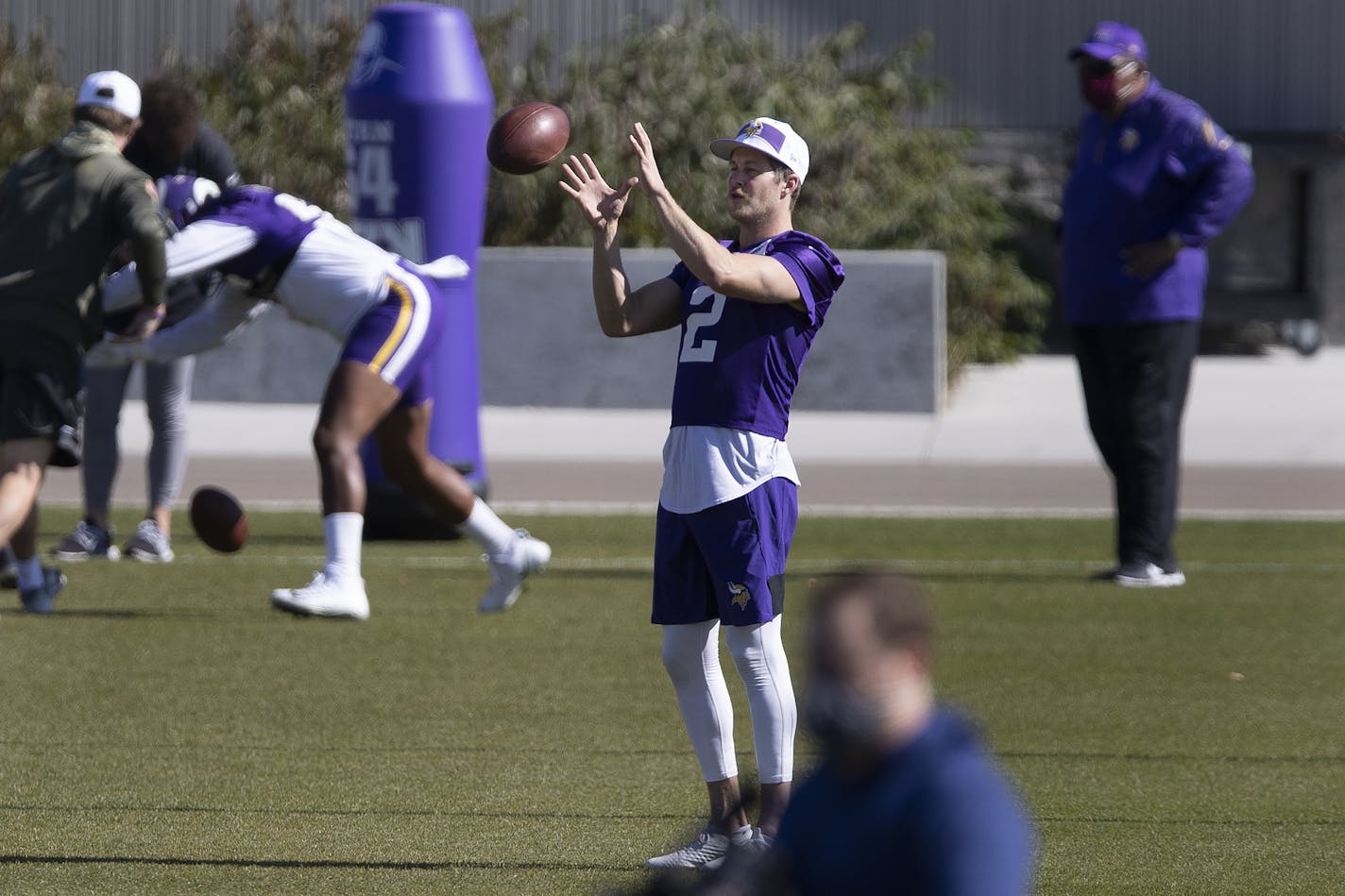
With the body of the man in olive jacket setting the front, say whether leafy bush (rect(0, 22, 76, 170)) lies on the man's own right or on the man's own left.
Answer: on the man's own left

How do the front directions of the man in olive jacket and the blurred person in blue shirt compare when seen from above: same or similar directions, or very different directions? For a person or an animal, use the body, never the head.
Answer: very different directions

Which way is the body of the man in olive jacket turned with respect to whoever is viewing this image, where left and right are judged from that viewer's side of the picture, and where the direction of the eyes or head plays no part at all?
facing away from the viewer and to the right of the viewer

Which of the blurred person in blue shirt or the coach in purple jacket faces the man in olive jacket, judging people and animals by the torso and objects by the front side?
the coach in purple jacket

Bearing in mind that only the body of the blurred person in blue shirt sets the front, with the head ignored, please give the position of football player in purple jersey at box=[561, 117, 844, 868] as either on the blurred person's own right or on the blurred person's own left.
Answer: on the blurred person's own right
